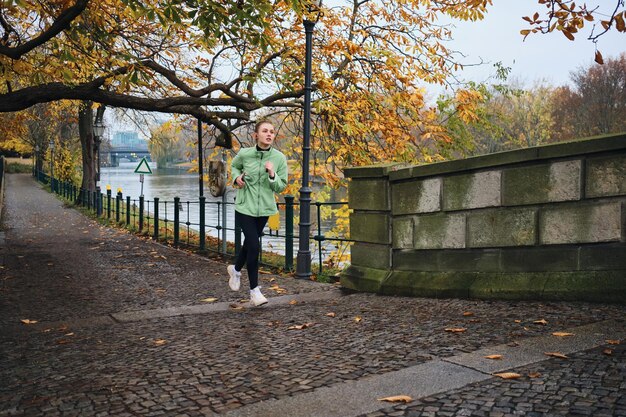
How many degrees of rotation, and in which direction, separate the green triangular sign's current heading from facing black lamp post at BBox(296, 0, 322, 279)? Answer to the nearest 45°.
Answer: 0° — it already faces it

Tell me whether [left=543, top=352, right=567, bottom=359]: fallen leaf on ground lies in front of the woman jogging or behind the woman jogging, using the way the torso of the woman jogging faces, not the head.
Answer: in front

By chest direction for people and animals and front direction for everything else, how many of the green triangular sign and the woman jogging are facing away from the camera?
0

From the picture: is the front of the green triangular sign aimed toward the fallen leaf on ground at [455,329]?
yes

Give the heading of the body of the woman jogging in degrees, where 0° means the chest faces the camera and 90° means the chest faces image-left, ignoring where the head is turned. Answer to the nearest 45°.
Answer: approximately 315°

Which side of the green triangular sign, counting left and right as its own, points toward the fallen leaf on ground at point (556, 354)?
front

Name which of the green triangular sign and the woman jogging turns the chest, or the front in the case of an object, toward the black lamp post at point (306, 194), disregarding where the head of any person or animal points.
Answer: the green triangular sign

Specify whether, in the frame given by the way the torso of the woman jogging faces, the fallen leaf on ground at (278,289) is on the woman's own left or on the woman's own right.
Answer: on the woman's own left

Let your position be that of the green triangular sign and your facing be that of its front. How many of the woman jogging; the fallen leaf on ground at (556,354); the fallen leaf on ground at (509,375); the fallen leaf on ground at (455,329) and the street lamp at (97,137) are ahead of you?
4

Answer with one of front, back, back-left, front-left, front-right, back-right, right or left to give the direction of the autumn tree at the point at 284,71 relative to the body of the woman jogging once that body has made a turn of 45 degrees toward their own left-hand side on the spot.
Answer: left

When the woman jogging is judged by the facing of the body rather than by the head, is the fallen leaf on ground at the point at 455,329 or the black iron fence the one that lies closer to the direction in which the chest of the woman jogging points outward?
the fallen leaf on ground

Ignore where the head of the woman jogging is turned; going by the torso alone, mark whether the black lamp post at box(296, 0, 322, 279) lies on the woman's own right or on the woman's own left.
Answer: on the woman's own left

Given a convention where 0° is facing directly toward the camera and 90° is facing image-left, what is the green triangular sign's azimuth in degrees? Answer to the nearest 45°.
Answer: approximately 0°
